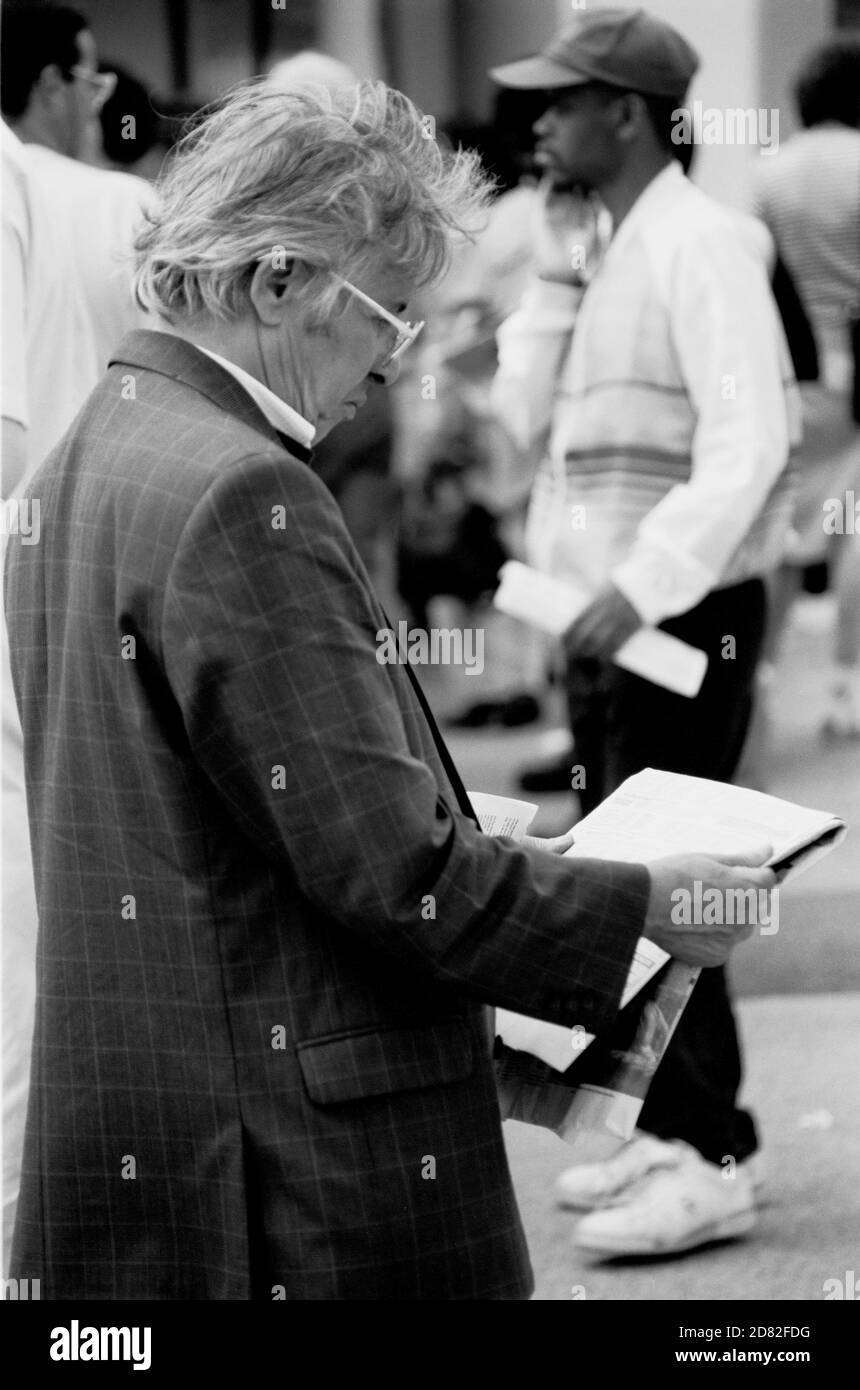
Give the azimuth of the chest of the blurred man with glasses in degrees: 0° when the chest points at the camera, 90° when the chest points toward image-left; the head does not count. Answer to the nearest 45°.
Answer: approximately 225°

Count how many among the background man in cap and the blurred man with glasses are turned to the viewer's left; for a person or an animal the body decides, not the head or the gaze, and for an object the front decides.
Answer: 1

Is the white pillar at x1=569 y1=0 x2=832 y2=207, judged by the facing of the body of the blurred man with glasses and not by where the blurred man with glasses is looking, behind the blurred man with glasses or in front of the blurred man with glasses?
in front

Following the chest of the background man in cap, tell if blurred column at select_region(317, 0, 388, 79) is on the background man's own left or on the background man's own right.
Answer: on the background man's own right

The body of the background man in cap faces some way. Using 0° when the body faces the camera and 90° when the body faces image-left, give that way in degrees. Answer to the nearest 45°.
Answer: approximately 90°

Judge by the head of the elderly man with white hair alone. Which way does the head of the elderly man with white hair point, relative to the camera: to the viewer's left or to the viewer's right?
to the viewer's right

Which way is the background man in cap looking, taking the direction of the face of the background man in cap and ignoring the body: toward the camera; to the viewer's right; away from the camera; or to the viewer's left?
to the viewer's left
